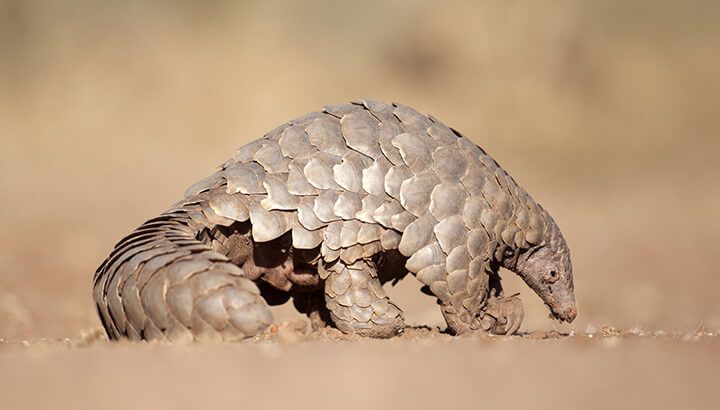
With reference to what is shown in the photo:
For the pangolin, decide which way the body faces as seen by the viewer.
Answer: to the viewer's right
